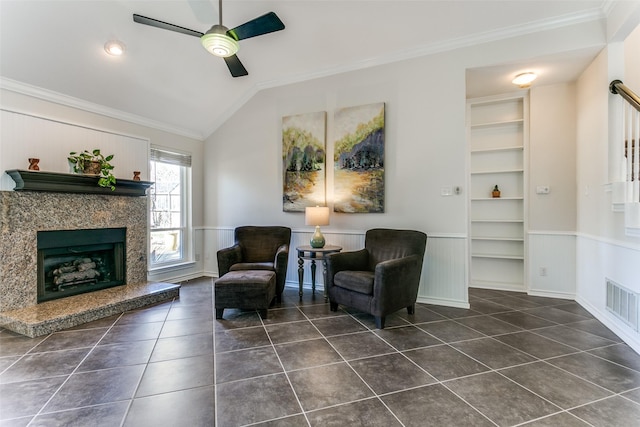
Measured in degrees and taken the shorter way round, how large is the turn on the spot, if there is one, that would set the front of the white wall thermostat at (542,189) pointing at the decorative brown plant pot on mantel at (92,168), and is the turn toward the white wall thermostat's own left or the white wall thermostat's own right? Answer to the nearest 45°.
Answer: approximately 45° to the white wall thermostat's own right

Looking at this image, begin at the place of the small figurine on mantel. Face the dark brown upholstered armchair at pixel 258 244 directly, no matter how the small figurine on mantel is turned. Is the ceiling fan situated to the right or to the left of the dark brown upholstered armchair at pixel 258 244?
right

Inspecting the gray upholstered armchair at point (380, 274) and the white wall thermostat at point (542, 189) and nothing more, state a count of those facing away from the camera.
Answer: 0

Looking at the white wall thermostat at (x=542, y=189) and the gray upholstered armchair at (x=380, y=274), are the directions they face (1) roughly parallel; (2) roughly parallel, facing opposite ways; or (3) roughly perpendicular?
roughly parallel

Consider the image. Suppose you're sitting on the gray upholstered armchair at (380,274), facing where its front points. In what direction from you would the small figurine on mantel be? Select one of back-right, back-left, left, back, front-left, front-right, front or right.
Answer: front-right

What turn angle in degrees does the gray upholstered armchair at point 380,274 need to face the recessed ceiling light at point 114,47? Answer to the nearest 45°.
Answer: approximately 45° to its right

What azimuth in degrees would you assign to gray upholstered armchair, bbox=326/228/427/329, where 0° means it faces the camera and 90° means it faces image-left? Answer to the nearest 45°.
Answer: approximately 45°

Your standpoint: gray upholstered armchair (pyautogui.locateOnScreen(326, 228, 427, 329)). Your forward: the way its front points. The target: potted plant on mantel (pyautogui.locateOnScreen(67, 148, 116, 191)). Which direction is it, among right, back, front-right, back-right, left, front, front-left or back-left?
front-right

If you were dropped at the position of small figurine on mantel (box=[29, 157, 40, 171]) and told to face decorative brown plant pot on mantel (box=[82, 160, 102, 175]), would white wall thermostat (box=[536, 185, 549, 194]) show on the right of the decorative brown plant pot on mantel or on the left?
right

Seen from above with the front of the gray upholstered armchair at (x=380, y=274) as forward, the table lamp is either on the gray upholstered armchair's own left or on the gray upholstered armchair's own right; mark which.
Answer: on the gray upholstered armchair's own right

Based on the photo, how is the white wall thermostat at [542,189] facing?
toward the camera

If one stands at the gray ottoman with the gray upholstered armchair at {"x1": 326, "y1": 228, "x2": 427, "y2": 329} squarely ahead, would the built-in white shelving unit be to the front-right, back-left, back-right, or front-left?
front-left

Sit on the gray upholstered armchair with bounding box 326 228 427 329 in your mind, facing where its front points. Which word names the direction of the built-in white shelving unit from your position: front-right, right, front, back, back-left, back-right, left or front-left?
back
